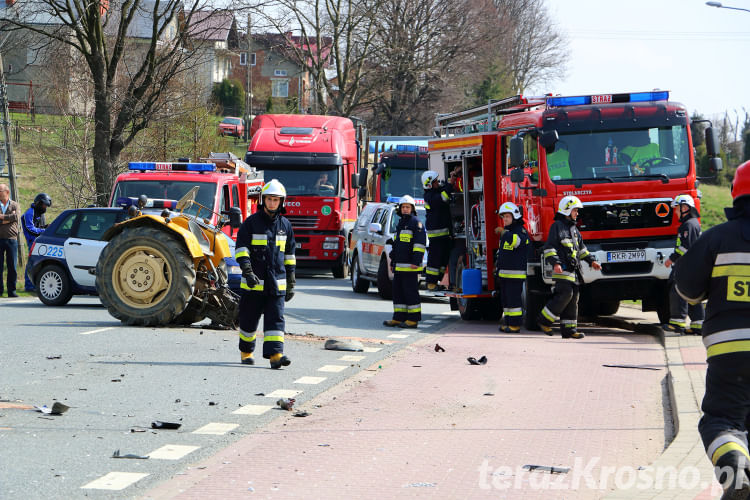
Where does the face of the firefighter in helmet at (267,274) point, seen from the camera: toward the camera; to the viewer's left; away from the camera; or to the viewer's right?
toward the camera

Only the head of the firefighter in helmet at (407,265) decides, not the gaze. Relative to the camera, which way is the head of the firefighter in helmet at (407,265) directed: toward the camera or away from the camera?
toward the camera

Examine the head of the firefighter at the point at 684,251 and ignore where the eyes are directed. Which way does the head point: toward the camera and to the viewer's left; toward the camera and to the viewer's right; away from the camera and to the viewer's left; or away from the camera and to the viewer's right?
toward the camera and to the viewer's left

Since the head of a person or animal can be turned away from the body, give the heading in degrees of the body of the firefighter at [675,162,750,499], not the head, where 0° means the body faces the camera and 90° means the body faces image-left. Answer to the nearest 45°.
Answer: approximately 180°

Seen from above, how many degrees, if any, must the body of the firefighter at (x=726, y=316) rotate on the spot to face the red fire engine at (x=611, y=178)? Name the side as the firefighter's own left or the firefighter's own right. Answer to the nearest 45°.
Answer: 0° — they already face it

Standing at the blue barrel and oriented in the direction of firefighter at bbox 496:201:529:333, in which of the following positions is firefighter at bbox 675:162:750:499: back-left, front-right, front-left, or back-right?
front-right

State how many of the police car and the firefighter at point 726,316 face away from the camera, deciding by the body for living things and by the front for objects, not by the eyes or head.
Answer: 1

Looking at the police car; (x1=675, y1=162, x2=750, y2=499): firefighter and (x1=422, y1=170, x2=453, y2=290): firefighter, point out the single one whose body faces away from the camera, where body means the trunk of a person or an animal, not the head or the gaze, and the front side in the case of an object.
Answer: (x1=675, y1=162, x2=750, y2=499): firefighter

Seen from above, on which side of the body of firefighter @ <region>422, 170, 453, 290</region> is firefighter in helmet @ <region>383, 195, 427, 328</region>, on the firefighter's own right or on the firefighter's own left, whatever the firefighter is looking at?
on the firefighter's own right
